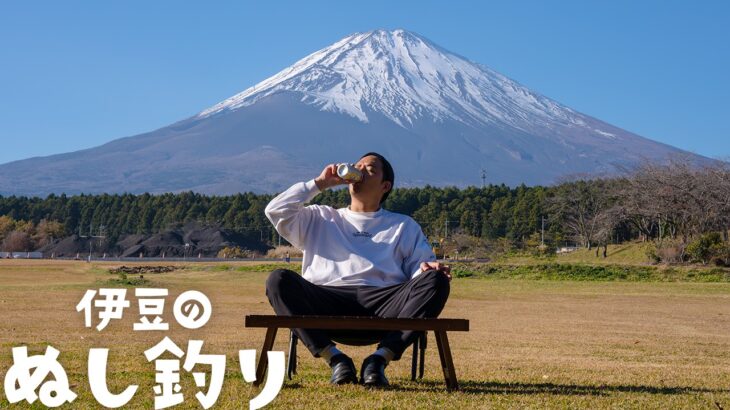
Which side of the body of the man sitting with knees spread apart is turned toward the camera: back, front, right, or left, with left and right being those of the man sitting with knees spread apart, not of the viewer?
front
